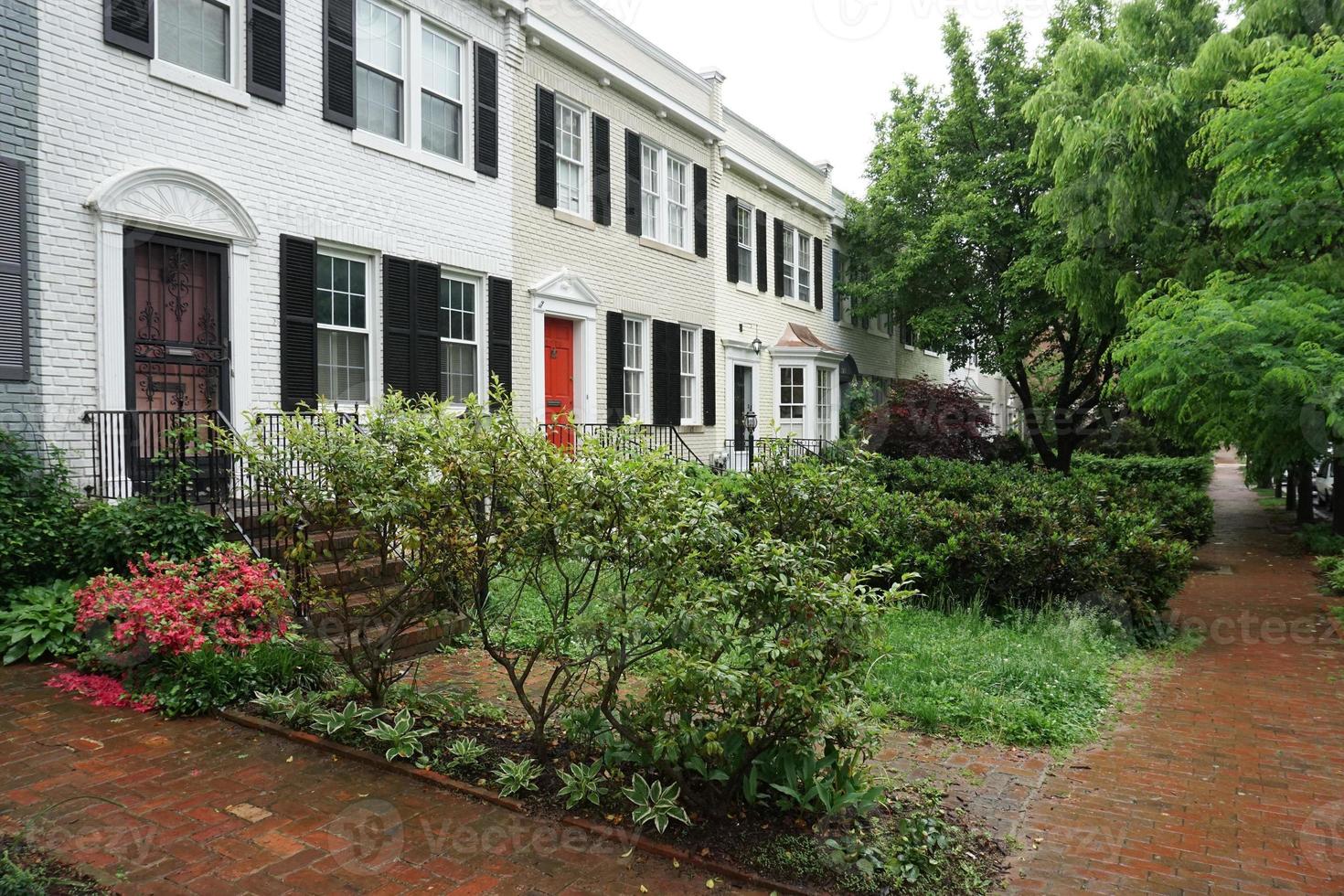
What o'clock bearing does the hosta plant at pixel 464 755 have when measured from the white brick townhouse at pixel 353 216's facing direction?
The hosta plant is roughly at 1 o'clock from the white brick townhouse.

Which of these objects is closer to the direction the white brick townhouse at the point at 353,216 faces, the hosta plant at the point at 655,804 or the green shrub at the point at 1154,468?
the hosta plant

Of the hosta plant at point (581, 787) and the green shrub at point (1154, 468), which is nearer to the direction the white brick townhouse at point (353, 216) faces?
the hosta plant

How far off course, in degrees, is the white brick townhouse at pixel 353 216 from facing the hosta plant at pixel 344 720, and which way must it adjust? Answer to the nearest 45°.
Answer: approximately 45° to its right

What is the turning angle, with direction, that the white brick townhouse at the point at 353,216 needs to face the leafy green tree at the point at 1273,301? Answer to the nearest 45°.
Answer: approximately 45° to its left

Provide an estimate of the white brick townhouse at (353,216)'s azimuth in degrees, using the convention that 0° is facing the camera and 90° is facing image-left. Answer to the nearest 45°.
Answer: approximately 315°
